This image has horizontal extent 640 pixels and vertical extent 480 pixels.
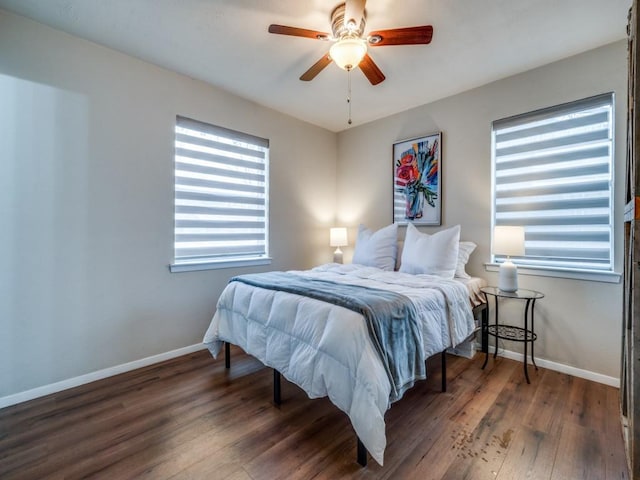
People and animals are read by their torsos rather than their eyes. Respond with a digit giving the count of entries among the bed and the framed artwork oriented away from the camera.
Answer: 0

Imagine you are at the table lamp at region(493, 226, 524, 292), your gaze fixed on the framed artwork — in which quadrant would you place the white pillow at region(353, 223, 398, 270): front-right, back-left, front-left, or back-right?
front-left

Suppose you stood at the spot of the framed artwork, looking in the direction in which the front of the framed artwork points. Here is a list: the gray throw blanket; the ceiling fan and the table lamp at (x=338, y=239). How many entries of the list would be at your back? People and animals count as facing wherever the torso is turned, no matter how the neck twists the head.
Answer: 0

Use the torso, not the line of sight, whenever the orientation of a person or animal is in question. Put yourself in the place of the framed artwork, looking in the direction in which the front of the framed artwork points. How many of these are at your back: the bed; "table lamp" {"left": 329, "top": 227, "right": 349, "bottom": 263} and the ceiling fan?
0

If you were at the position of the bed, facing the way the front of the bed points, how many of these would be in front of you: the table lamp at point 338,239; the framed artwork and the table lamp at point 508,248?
0

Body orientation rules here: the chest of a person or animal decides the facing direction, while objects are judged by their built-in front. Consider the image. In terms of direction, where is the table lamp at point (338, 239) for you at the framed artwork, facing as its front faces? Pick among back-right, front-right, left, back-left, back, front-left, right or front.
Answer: front-right

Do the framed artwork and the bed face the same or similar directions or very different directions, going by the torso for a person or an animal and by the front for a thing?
same or similar directions

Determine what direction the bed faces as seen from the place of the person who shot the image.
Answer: facing the viewer and to the left of the viewer

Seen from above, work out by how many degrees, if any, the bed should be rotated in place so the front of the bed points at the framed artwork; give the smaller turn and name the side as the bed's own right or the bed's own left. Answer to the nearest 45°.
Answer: approximately 180°

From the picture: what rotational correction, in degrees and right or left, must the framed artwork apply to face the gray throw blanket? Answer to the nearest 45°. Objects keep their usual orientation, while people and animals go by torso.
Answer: approximately 45° to its left

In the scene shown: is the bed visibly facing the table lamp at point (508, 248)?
no

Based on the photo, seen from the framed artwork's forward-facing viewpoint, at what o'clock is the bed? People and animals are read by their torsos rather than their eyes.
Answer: The bed is roughly at 11 o'clock from the framed artwork.

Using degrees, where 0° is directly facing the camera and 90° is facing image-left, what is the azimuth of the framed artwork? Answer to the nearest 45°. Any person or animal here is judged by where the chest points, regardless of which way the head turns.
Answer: approximately 45°
